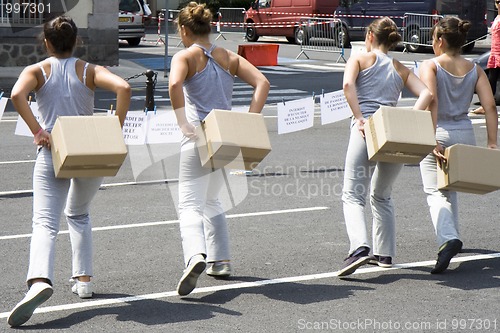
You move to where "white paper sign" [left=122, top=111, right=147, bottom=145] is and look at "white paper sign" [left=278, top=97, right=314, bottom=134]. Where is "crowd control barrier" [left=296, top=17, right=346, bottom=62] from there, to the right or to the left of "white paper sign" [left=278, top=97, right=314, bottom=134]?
left

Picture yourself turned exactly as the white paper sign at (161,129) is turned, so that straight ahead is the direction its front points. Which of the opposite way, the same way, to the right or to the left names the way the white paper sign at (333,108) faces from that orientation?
the same way

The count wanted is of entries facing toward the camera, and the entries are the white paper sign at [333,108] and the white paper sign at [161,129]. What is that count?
2

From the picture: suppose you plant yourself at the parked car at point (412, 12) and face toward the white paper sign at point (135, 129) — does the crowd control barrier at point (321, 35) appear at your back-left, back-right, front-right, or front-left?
front-right

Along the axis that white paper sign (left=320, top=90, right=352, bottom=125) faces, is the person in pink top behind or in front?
behind

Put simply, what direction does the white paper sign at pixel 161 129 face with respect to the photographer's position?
facing the viewer

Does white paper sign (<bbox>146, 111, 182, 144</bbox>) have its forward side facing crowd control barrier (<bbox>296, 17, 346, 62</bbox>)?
no

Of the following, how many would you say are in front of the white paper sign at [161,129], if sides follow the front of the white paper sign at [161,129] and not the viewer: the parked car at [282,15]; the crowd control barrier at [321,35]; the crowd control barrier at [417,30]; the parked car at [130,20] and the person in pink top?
0

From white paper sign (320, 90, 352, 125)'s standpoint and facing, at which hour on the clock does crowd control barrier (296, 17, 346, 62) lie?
The crowd control barrier is roughly at 6 o'clock from the white paper sign.

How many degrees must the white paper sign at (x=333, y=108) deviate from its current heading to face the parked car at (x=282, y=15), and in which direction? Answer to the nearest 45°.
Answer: approximately 180°

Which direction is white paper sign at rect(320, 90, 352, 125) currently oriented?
toward the camera
